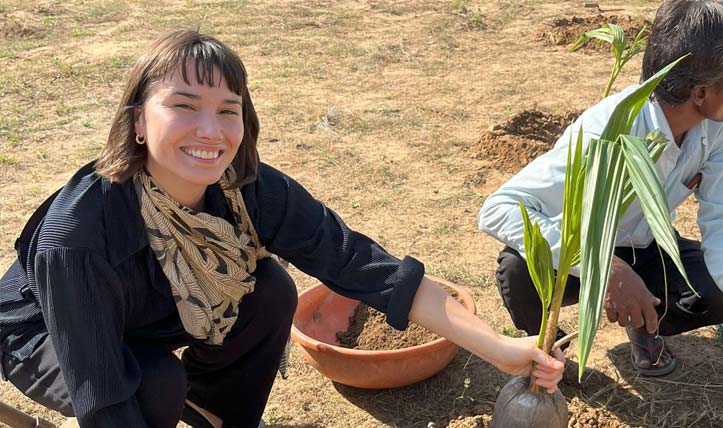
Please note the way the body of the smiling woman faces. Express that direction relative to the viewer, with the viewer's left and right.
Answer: facing the viewer and to the right of the viewer

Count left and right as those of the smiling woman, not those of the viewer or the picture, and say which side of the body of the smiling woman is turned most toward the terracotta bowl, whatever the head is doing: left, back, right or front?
left
